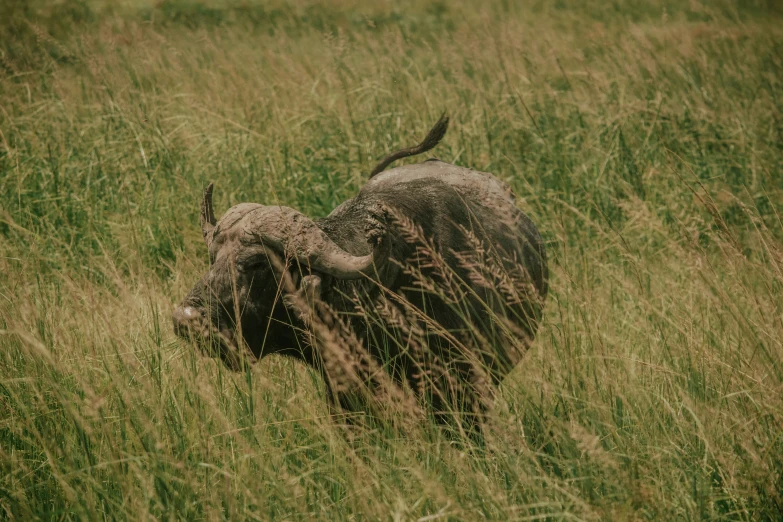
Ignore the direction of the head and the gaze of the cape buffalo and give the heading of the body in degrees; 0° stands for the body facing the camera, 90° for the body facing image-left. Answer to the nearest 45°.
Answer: approximately 45°
